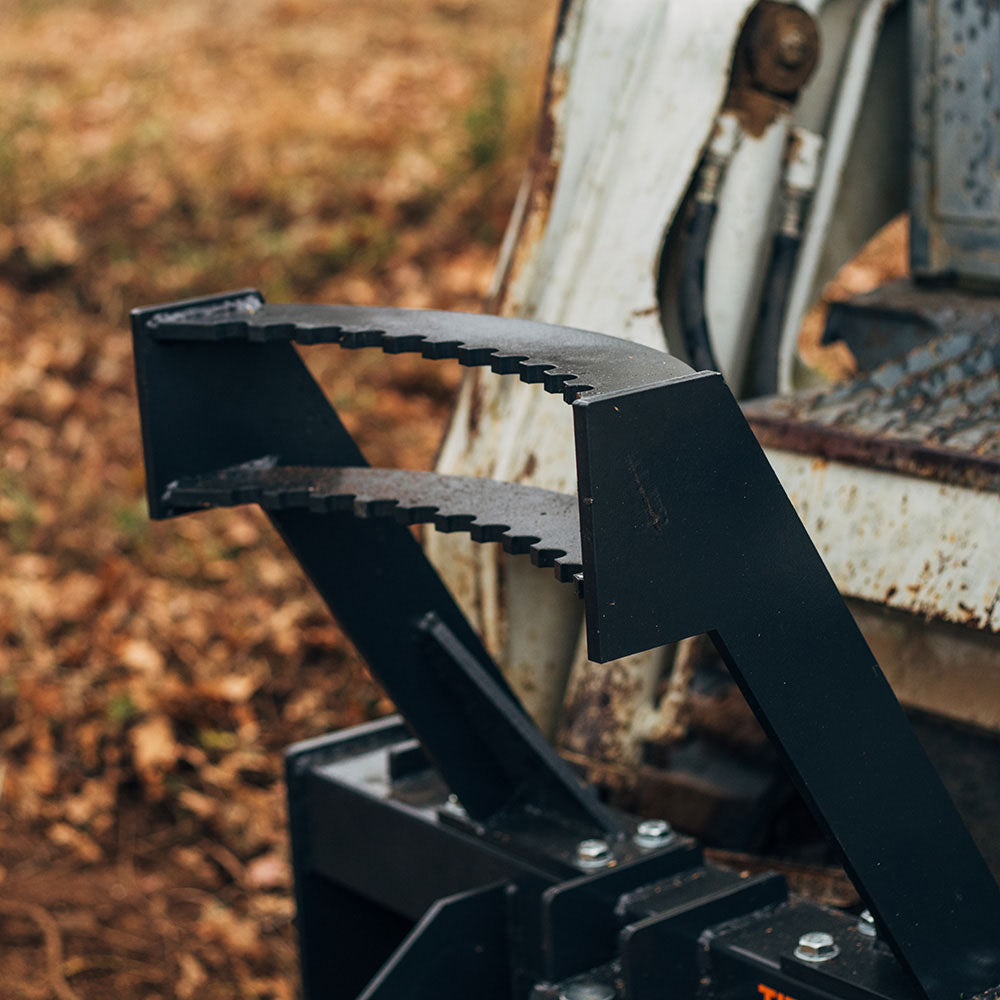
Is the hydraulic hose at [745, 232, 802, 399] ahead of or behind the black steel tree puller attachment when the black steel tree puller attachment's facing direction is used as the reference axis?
behind

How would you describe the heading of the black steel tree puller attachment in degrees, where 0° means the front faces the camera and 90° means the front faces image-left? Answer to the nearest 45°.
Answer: approximately 45°

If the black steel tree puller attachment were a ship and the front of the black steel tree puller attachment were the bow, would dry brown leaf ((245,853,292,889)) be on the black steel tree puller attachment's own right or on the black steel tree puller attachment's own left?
on the black steel tree puller attachment's own right
